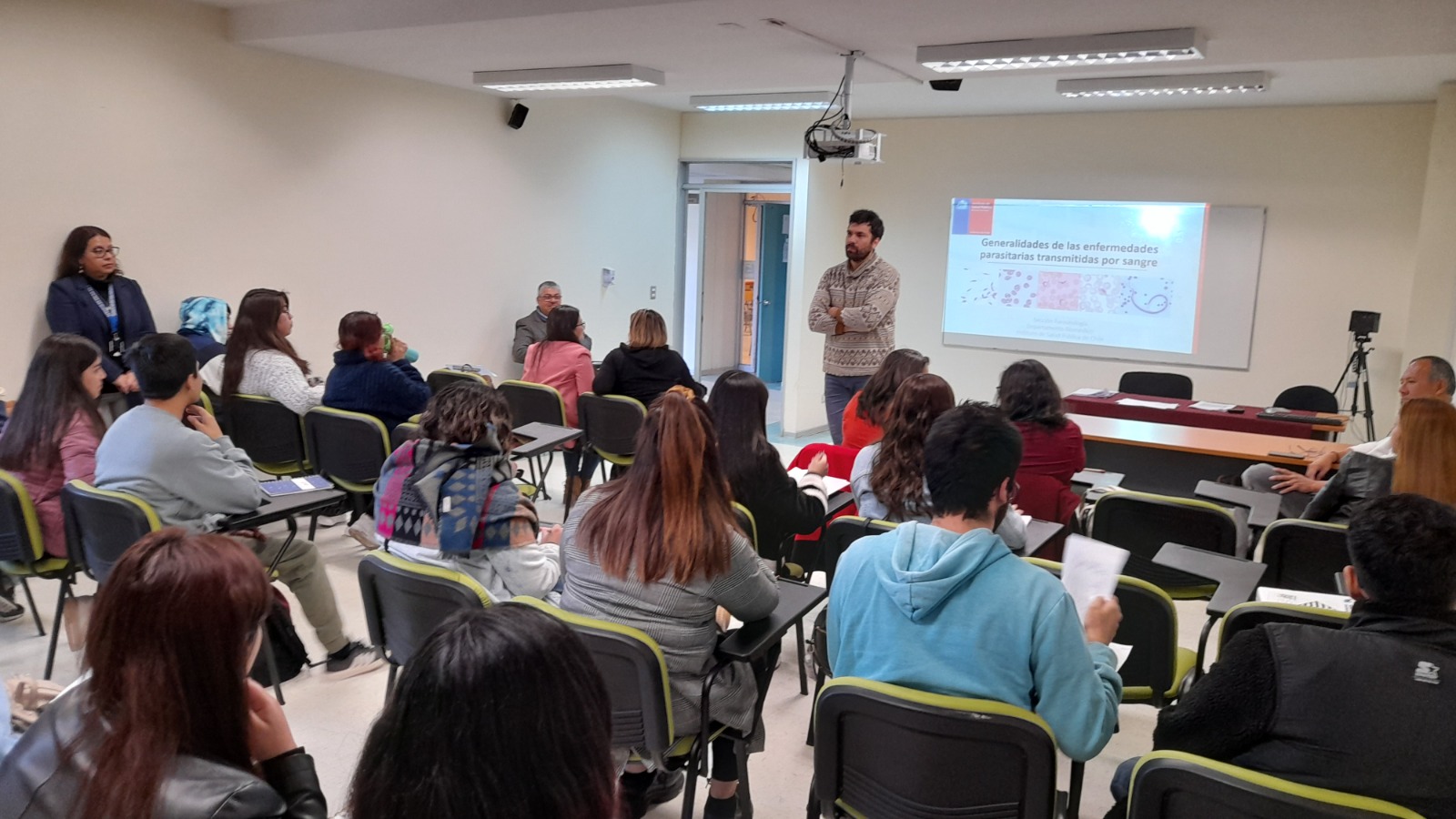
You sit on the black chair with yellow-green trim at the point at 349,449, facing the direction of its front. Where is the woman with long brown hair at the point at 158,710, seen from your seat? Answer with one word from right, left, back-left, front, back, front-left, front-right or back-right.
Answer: back-right

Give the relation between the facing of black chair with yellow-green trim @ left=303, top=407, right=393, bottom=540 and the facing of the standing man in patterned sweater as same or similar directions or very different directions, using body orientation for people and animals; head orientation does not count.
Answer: very different directions

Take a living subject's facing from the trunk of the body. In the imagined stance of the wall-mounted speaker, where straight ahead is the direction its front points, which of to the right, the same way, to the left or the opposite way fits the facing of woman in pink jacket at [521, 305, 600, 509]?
to the left

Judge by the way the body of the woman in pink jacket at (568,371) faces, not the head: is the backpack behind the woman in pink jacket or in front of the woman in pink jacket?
behind

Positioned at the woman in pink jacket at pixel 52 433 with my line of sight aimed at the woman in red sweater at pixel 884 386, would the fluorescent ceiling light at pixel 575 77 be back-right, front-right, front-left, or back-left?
front-left

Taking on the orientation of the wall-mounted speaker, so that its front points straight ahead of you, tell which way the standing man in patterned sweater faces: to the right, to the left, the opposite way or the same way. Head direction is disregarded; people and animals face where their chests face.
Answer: to the right

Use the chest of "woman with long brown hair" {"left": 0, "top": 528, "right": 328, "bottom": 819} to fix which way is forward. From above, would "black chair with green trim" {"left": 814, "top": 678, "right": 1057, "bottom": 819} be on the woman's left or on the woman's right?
on the woman's right

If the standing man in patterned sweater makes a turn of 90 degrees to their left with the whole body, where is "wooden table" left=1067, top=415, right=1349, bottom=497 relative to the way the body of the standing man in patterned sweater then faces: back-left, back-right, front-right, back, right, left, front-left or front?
front-left

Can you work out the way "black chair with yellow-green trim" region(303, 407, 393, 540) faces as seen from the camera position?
facing away from the viewer and to the right of the viewer

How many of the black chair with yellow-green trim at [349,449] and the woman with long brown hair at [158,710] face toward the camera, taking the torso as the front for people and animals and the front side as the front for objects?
0

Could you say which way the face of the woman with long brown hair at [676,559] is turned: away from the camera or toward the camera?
away from the camera

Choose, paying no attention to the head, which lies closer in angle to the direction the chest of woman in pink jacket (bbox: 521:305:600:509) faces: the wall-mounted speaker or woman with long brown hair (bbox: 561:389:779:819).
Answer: the wall-mounted speaker

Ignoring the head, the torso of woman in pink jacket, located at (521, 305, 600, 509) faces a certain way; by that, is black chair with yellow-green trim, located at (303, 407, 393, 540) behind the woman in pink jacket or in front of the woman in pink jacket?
behind

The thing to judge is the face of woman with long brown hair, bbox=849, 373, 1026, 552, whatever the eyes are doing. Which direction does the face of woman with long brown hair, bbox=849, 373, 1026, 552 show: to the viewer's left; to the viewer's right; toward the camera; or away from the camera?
away from the camera

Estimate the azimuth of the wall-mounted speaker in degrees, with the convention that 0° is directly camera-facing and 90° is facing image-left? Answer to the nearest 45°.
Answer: approximately 315°

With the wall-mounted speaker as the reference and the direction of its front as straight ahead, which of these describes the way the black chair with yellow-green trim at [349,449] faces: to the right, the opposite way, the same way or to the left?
to the left
